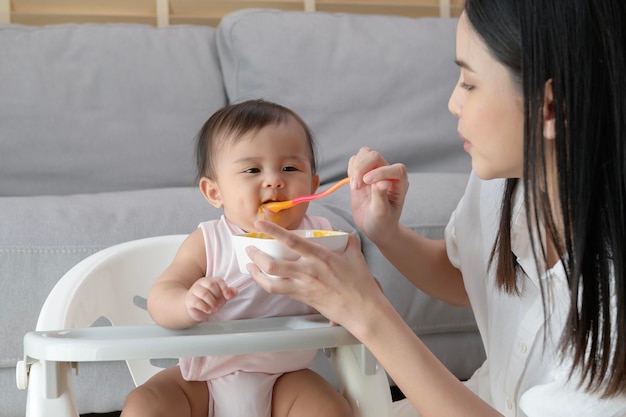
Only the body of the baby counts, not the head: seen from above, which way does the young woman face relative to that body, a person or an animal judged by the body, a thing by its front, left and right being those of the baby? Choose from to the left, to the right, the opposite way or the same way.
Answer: to the right

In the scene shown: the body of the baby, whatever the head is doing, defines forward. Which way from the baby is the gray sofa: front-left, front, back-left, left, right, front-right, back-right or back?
back

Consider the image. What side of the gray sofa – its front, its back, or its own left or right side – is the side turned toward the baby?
front

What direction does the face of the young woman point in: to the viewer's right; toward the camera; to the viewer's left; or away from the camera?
to the viewer's left

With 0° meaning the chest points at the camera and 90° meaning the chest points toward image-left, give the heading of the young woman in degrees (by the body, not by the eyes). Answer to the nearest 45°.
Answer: approximately 90°

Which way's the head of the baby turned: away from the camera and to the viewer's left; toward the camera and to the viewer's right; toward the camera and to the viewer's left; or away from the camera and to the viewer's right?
toward the camera and to the viewer's right
